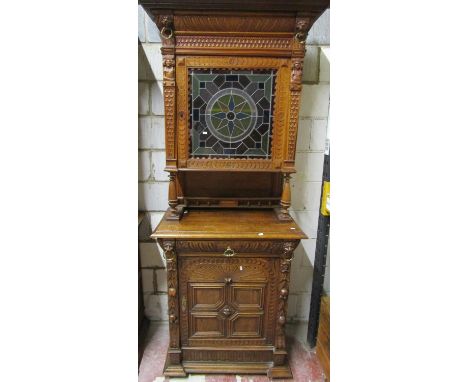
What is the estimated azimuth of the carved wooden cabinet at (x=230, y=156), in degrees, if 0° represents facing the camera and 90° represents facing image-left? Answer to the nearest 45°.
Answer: approximately 0°
